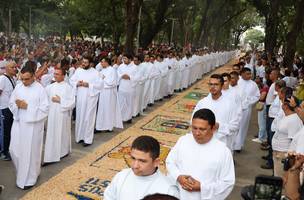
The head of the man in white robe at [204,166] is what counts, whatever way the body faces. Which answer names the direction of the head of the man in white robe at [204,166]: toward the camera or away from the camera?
toward the camera

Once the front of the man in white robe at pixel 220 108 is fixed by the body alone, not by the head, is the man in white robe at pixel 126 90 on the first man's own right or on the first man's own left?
on the first man's own right

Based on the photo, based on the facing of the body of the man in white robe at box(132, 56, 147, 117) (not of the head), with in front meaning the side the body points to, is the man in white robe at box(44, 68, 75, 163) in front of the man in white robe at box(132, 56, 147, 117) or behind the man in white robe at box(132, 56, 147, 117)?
in front

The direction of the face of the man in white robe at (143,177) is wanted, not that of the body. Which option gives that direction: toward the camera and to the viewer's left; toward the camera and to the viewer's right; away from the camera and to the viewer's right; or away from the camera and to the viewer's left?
toward the camera and to the viewer's left

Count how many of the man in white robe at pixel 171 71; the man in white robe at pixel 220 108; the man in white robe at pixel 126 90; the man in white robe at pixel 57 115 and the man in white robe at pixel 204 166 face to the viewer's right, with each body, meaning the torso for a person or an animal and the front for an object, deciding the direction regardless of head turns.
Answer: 0

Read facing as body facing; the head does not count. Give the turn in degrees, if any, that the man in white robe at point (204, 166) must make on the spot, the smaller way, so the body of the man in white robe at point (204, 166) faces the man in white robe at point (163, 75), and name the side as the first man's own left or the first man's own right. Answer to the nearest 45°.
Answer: approximately 135° to the first man's own right

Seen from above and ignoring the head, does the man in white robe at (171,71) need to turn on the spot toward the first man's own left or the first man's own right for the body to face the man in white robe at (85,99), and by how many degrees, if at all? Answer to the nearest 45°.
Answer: approximately 45° to the first man's own left

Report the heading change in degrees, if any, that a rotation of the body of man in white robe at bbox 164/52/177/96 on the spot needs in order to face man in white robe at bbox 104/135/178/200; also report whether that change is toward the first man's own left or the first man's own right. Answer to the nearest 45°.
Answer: approximately 45° to the first man's own left

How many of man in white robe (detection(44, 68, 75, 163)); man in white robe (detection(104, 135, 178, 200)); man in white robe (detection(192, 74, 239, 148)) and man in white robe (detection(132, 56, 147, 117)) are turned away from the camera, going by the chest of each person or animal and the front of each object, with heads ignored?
0

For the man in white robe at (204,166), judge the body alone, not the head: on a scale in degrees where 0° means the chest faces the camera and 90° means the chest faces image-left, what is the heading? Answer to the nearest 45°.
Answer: approximately 45°

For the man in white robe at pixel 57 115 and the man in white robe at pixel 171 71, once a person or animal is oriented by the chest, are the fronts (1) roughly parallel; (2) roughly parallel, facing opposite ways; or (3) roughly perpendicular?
roughly parallel

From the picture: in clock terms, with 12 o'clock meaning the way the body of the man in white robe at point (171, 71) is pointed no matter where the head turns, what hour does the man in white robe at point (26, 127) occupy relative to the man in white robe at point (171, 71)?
the man in white robe at point (26, 127) is roughly at 11 o'clock from the man in white robe at point (171, 71).

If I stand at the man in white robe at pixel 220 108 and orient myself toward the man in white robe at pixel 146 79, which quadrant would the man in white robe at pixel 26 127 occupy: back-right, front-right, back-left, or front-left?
front-left

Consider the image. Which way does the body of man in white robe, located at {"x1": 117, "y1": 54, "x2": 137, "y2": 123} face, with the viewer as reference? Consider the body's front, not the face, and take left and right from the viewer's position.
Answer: facing the viewer and to the left of the viewer
